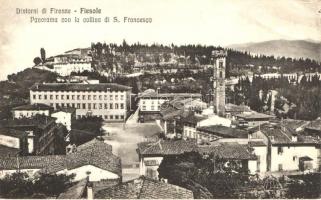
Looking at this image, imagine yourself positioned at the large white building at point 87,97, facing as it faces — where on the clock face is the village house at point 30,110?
The village house is roughly at 3 o'clock from the large white building.

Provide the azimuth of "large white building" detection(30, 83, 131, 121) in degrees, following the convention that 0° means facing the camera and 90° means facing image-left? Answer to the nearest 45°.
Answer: approximately 0°

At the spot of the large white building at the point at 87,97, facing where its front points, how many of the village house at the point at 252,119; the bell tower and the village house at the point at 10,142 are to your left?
2

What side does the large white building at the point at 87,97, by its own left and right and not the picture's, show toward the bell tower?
left
